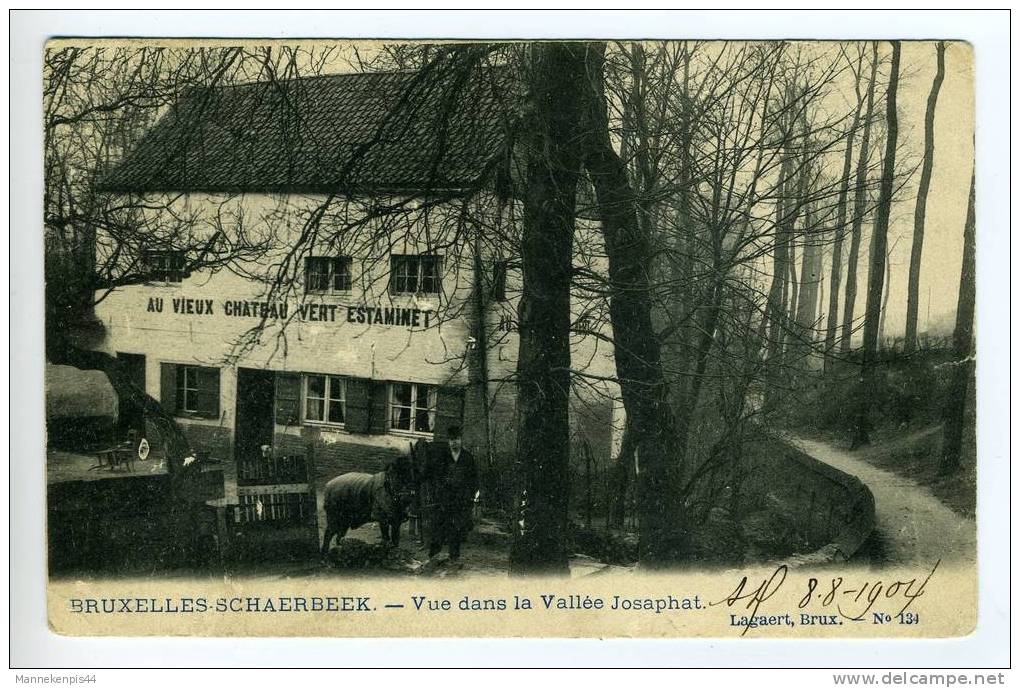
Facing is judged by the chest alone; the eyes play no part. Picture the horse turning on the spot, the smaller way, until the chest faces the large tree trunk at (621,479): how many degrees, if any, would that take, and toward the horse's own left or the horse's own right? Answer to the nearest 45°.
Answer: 0° — it already faces it

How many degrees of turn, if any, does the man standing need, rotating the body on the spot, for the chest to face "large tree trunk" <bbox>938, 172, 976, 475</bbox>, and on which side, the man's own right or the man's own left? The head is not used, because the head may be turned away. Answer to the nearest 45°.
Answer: approximately 90° to the man's own left

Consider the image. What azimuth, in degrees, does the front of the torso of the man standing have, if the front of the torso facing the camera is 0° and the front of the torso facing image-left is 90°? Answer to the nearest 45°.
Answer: approximately 0°

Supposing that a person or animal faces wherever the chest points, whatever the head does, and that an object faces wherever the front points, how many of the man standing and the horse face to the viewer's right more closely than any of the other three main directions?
1

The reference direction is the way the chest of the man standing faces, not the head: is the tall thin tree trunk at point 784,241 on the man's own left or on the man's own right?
on the man's own left

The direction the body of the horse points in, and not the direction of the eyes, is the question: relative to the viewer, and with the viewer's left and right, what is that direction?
facing to the right of the viewer

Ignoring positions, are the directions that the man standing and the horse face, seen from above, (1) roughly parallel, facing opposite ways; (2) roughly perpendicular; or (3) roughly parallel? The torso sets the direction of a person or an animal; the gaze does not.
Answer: roughly perpendicular
